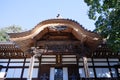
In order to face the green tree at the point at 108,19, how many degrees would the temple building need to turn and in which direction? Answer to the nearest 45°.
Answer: approximately 45° to its left

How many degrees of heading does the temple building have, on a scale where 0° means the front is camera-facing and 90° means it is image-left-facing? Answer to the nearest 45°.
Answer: approximately 0°
